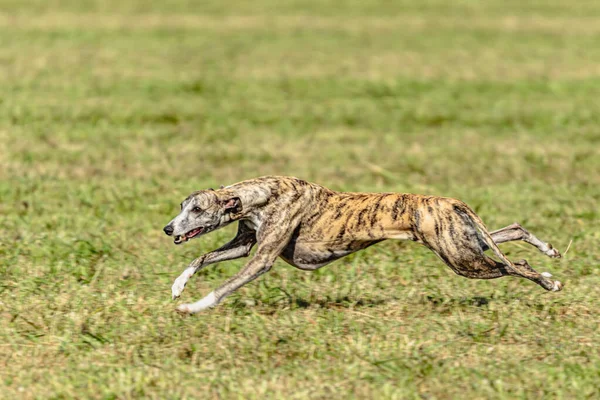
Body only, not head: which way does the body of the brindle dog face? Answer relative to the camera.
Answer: to the viewer's left
